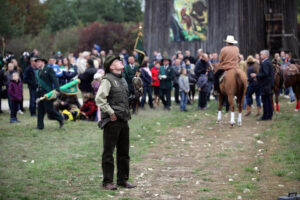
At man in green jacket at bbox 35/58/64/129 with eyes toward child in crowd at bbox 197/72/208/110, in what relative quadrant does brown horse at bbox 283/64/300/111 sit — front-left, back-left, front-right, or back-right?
front-right

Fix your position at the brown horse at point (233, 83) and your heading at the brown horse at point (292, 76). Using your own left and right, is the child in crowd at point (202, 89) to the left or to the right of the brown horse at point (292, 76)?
left

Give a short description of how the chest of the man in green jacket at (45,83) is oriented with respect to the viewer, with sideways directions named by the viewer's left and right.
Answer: facing the viewer and to the left of the viewer

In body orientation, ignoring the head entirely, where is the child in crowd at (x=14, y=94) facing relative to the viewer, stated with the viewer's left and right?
facing the viewer

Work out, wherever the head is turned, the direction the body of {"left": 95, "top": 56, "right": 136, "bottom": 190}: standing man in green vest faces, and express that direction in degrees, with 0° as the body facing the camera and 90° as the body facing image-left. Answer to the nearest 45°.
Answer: approximately 315°

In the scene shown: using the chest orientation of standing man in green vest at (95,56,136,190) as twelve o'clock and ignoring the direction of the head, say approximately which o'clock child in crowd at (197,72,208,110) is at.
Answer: The child in crowd is roughly at 8 o'clock from the standing man in green vest.

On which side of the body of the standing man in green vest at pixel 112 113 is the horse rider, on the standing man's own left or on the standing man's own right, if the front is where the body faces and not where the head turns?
on the standing man's own left

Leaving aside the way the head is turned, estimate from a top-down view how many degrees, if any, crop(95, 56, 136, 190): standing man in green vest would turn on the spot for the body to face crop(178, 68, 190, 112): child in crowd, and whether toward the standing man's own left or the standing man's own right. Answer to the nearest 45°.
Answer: approximately 135° to the standing man's own left

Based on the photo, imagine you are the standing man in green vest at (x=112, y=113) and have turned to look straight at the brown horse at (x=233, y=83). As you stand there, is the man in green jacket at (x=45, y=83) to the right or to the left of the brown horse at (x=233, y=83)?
left

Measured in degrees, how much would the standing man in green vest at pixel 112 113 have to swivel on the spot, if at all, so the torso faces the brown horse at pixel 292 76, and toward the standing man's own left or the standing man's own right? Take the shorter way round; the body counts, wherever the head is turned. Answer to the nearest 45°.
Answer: approximately 90° to the standing man's own left

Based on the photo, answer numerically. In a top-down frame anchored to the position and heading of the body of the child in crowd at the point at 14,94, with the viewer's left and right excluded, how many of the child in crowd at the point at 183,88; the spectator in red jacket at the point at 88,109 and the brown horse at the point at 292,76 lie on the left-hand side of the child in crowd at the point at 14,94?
3

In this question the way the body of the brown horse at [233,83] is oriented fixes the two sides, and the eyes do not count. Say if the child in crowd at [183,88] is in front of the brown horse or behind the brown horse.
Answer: in front
